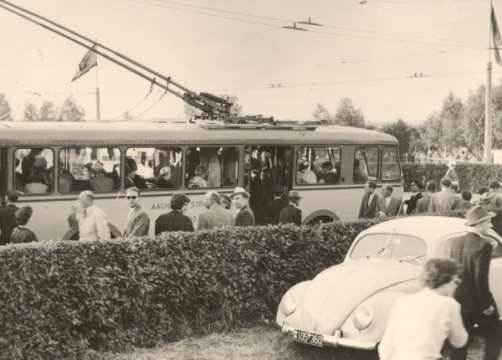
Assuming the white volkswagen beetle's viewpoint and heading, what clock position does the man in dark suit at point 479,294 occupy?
The man in dark suit is roughly at 9 o'clock from the white volkswagen beetle.

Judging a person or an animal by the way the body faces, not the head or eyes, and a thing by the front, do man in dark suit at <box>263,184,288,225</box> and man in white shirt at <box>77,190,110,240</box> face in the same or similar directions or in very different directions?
very different directions

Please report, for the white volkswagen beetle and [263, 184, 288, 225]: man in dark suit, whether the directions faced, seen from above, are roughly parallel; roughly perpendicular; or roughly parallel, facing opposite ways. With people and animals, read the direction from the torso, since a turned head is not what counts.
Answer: roughly parallel, facing opposite ways

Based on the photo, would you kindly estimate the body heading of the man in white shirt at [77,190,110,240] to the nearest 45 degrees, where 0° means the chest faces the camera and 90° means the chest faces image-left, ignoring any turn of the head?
approximately 45°

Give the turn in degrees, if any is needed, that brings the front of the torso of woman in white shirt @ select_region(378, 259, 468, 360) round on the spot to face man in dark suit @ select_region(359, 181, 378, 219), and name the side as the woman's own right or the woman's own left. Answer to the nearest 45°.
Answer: approximately 45° to the woman's own left
